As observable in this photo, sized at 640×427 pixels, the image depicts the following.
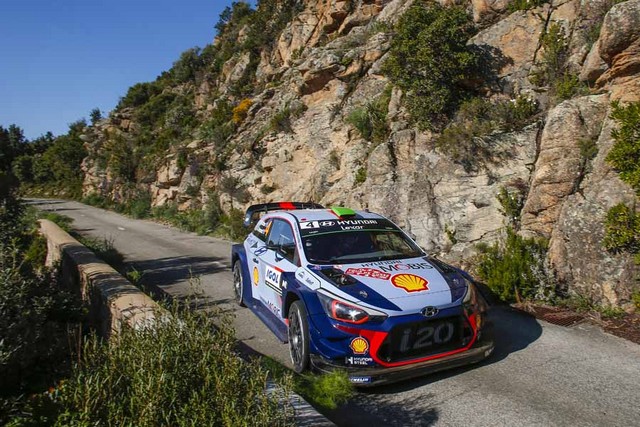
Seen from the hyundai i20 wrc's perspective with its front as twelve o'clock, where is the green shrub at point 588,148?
The green shrub is roughly at 9 o'clock from the hyundai i20 wrc.

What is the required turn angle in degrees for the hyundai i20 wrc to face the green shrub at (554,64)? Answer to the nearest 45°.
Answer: approximately 90° to its left

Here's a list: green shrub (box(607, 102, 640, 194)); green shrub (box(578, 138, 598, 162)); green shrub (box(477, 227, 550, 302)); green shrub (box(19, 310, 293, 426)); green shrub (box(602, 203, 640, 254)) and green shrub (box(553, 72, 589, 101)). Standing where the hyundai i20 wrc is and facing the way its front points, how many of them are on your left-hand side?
5

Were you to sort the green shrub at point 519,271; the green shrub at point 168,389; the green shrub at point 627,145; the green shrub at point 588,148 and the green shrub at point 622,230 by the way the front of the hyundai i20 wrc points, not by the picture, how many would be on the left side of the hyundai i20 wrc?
4

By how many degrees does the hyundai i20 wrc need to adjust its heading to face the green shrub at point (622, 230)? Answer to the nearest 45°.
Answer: approximately 90° to its left

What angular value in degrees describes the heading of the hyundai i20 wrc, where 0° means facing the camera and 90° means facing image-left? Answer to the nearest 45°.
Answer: approximately 315°

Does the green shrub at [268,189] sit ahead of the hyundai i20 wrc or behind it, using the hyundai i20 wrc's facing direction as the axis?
behind

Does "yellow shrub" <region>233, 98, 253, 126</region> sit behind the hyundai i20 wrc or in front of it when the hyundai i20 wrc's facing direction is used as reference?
behind

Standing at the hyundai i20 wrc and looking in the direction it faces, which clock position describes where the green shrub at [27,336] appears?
The green shrub is roughly at 4 o'clock from the hyundai i20 wrc.

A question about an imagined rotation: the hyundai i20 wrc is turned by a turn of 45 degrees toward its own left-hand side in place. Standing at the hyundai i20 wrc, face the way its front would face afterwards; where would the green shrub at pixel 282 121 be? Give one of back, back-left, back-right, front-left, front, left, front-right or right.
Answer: left
